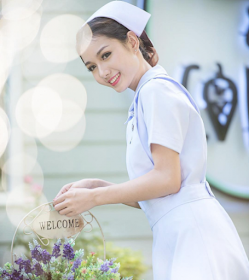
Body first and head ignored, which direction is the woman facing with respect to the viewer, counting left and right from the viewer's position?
facing to the left of the viewer
